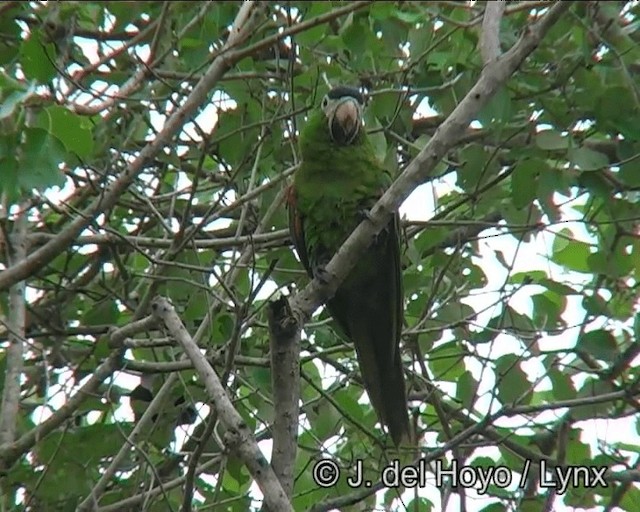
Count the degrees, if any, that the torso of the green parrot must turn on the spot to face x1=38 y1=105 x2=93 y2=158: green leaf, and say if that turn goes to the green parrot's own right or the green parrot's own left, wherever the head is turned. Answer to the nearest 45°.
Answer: approximately 45° to the green parrot's own right

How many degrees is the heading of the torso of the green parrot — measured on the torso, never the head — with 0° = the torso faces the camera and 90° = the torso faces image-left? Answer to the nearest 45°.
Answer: approximately 0°

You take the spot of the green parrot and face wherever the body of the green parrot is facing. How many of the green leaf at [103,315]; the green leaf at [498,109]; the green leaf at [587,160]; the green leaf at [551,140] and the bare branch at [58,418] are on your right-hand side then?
2

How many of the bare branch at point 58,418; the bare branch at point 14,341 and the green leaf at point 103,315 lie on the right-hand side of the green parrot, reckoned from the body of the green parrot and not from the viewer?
3

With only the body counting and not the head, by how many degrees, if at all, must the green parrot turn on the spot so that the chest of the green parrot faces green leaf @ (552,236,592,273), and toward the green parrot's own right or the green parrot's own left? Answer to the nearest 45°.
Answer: approximately 90° to the green parrot's own left

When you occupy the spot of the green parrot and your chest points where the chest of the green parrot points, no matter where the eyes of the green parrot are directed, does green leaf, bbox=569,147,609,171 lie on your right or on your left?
on your left

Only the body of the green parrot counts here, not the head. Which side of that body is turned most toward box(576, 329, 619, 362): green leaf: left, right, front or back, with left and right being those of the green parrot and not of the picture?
left

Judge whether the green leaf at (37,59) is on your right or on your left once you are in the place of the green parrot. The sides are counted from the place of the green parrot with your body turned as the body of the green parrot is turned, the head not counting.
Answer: on your right

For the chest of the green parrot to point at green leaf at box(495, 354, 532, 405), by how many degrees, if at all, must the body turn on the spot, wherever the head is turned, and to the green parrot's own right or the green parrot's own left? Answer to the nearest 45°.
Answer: approximately 90° to the green parrot's own left
